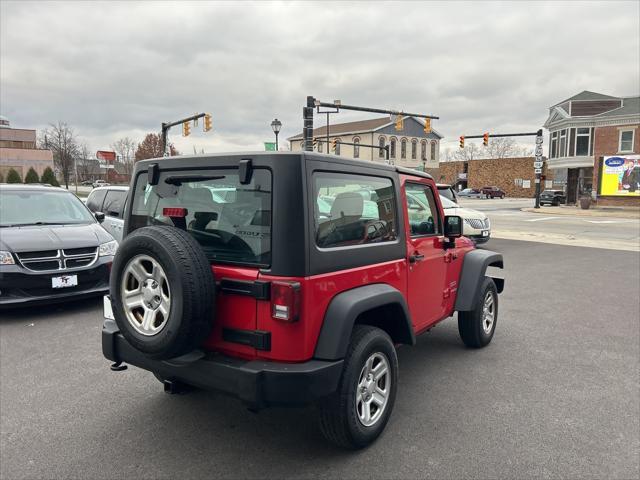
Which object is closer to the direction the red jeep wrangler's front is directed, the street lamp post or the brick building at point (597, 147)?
the brick building

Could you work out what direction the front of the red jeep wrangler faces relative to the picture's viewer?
facing away from the viewer and to the right of the viewer

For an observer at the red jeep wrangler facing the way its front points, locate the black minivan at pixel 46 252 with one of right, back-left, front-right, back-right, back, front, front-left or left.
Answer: left

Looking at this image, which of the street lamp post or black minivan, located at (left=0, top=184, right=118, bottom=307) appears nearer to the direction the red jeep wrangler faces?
the street lamp post

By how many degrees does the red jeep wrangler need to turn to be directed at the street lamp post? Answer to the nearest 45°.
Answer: approximately 45° to its left

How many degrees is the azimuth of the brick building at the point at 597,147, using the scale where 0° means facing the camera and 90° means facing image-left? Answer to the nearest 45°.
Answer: approximately 45°

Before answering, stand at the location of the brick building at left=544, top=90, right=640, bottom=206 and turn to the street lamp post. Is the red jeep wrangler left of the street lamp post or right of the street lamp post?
left

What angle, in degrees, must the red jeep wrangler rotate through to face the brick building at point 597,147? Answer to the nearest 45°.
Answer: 0° — it already faces it
